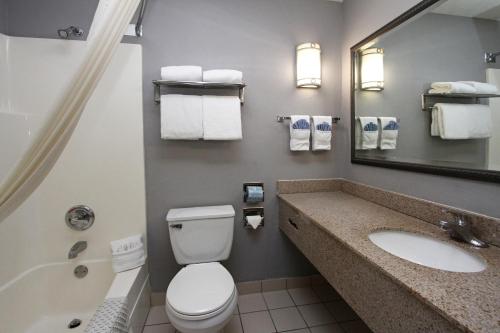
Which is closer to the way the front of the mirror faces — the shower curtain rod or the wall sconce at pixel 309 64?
the shower curtain rod

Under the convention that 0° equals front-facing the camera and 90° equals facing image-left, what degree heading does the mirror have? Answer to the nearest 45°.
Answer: approximately 45°

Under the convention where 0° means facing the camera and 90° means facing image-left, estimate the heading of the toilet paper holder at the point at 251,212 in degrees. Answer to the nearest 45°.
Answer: approximately 0°

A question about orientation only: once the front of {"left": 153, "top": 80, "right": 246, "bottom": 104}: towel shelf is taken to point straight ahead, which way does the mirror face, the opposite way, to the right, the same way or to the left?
to the right

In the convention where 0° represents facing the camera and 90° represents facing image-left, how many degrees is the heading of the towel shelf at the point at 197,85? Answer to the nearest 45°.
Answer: approximately 0°

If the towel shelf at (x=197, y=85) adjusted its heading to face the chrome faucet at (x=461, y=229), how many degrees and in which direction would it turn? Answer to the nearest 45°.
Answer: approximately 45° to its left
